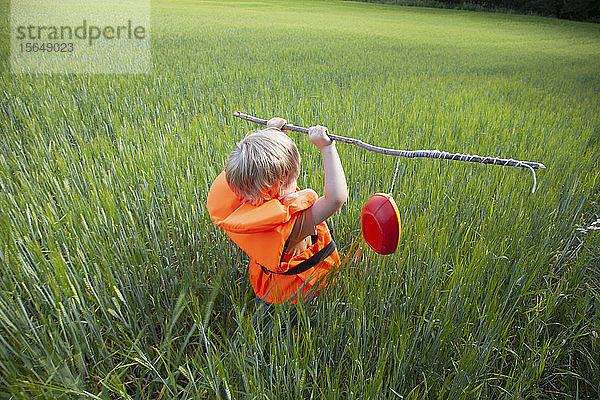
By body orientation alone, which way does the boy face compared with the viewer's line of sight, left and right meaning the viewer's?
facing away from the viewer and to the right of the viewer
